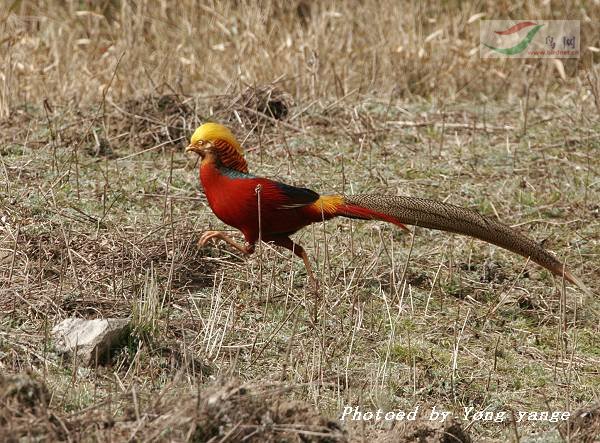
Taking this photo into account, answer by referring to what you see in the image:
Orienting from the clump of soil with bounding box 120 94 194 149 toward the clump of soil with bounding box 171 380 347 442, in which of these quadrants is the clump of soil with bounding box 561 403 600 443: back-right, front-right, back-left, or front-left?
front-left

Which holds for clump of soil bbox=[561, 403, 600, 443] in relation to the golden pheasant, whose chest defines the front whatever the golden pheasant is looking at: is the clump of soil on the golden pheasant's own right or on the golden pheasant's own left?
on the golden pheasant's own left

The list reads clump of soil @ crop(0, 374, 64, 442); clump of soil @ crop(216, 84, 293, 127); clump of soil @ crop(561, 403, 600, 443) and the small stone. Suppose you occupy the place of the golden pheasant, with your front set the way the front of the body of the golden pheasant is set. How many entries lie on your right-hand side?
1

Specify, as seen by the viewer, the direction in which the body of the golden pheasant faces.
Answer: to the viewer's left

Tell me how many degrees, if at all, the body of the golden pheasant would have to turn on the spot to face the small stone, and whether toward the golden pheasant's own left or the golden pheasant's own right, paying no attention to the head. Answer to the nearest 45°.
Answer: approximately 45° to the golden pheasant's own left

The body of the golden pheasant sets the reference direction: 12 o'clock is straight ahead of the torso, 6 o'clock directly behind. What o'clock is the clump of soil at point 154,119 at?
The clump of soil is roughly at 2 o'clock from the golden pheasant.

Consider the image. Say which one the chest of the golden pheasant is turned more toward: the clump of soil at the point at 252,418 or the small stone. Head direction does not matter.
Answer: the small stone

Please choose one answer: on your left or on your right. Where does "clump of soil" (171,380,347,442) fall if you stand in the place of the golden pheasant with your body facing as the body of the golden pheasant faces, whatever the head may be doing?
on your left

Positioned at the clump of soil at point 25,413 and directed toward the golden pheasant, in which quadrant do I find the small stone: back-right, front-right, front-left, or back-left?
front-left

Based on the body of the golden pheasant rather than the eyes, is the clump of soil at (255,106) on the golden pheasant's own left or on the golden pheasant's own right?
on the golden pheasant's own right

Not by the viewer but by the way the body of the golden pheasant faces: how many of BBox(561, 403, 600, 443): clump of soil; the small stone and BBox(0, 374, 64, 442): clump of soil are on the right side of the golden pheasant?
0

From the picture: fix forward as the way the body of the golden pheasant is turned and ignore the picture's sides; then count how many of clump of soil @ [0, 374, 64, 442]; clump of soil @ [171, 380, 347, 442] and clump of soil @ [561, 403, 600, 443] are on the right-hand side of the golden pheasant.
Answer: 0

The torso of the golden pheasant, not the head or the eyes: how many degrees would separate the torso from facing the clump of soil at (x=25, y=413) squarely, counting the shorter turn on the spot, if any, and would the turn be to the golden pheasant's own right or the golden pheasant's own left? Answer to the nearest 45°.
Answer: approximately 90° to the golden pheasant's own left
